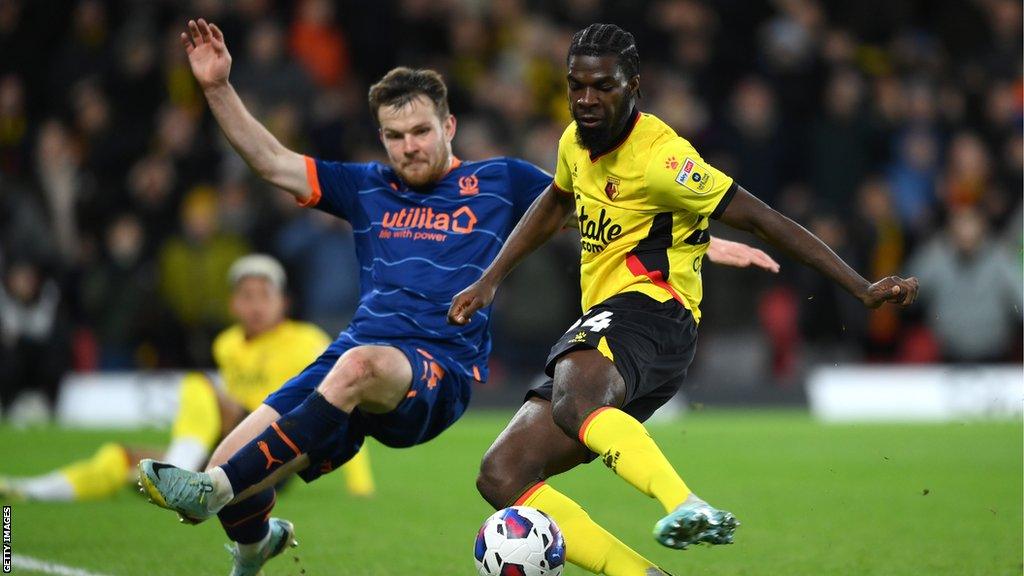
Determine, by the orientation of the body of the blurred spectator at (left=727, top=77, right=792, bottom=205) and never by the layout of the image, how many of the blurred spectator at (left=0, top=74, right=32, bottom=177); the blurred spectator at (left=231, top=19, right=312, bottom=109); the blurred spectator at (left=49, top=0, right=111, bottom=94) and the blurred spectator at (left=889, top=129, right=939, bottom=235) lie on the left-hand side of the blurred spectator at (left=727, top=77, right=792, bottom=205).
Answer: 1

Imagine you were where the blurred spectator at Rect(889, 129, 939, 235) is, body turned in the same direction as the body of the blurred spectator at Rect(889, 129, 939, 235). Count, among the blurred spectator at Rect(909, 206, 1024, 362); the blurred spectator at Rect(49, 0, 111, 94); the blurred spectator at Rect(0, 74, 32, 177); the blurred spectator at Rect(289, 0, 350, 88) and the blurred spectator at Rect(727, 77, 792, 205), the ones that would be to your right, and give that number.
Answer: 4

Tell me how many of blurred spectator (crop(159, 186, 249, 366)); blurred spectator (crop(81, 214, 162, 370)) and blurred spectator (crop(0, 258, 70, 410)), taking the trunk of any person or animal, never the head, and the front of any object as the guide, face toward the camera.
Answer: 3

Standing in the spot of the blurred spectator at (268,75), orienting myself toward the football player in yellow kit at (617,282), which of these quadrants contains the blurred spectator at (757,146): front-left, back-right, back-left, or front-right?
front-left

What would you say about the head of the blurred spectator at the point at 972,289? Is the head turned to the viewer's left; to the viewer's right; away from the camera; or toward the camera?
toward the camera

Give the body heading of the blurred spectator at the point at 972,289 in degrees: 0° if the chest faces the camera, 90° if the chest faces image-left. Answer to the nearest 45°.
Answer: approximately 0°

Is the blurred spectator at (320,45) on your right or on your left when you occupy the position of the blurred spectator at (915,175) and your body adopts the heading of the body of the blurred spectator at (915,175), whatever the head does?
on your right

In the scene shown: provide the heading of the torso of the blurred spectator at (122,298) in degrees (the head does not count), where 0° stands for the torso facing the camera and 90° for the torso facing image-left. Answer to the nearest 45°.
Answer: approximately 0°

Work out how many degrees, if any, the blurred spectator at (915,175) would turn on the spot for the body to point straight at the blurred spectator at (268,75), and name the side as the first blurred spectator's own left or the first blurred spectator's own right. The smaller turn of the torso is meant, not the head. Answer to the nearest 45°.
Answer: approximately 90° to the first blurred spectator's own right

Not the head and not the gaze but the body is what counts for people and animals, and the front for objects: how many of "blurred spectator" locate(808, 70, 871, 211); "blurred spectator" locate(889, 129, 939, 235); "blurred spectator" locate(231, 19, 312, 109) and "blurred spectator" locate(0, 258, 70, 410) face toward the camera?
4

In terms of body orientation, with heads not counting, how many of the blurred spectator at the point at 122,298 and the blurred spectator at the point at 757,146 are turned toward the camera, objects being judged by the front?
2

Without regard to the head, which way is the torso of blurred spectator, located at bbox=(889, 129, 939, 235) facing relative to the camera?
toward the camera
